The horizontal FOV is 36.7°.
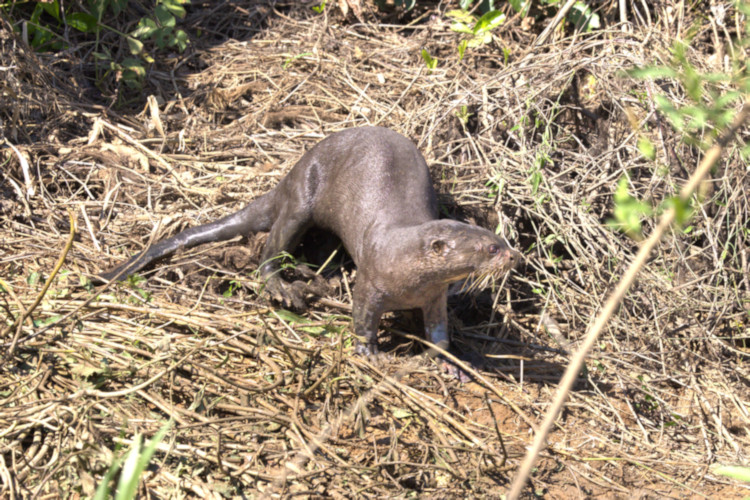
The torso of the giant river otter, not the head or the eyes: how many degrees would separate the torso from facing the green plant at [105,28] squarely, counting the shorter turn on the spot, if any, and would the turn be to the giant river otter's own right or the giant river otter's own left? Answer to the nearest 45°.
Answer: approximately 180°

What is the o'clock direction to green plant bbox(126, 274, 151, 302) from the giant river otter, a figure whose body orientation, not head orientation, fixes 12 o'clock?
The green plant is roughly at 4 o'clock from the giant river otter.

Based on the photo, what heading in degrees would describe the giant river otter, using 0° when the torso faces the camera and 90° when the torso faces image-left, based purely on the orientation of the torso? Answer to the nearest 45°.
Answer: approximately 315°

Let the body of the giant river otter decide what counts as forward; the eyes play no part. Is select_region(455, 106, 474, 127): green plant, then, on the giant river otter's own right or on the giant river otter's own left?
on the giant river otter's own left

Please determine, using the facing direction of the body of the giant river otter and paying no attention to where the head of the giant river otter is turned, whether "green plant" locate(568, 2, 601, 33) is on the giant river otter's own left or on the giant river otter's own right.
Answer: on the giant river otter's own left

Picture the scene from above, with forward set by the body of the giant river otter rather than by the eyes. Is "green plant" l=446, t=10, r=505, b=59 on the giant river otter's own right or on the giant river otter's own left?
on the giant river otter's own left
